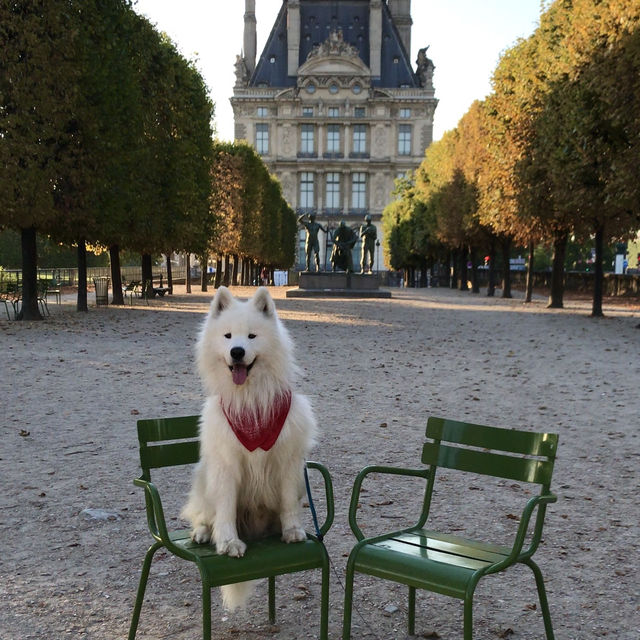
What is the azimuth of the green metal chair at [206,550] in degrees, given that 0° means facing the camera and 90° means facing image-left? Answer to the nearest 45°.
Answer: approximately 315°

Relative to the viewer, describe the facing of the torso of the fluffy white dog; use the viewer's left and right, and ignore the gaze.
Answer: facing the viewer

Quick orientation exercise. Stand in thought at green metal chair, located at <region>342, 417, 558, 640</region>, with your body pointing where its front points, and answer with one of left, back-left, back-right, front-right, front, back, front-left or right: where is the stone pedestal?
back-right

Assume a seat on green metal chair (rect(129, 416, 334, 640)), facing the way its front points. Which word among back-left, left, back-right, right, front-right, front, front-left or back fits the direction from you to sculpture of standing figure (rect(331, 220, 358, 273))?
back-left

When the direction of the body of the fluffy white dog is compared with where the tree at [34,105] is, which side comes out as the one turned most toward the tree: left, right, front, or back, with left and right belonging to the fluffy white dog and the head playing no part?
back

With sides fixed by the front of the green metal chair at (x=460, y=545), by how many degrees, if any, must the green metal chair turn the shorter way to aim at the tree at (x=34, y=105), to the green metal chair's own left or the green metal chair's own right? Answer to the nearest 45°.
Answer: approximately 90° to the green metal chair's own right

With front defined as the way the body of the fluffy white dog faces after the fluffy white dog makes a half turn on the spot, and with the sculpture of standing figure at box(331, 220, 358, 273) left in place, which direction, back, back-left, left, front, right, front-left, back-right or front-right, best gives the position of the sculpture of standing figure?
front

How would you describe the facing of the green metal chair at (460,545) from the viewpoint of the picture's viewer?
facing the viewer and to the left of the viewer

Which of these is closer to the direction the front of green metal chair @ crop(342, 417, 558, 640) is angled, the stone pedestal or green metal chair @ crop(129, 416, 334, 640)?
the green metal chair

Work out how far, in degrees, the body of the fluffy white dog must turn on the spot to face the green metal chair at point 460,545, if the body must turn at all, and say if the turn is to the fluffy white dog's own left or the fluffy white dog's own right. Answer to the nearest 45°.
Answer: approximately 90° to the fluffy white dog's own left

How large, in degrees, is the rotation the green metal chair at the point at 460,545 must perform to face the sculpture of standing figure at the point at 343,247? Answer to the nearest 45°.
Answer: approximately 135° to its right

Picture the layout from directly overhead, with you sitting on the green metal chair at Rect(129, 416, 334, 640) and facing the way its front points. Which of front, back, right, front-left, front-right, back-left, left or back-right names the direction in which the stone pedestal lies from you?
back-left

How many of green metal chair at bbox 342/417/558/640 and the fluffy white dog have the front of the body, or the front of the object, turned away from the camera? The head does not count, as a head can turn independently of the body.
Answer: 0
